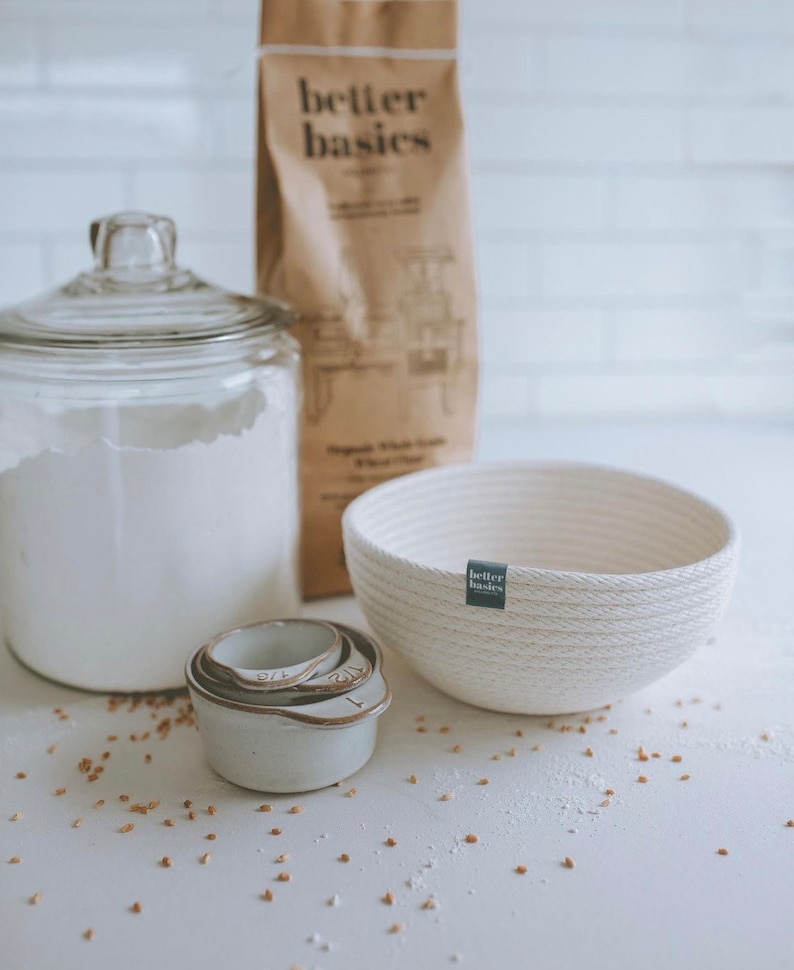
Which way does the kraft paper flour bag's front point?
toward the camera
